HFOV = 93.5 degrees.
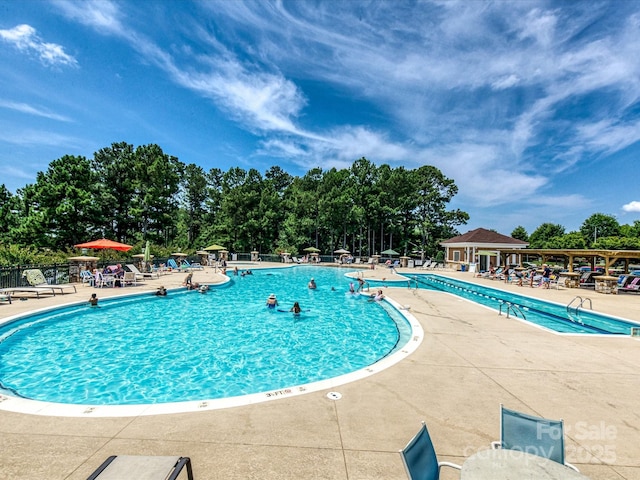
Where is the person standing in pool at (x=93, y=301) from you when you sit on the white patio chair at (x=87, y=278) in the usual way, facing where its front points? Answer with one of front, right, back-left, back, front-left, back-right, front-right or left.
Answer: front-right

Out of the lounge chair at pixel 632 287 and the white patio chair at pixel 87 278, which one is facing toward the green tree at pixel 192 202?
the lounge chair at pixel 632 287

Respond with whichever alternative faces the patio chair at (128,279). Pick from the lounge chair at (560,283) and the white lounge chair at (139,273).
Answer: the lounge chair at (560,283)

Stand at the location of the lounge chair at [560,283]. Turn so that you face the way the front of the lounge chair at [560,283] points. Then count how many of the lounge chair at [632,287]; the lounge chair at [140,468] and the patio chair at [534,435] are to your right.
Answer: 0

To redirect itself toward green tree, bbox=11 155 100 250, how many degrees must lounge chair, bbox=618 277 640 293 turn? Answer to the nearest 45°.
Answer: approximately 45° to its right

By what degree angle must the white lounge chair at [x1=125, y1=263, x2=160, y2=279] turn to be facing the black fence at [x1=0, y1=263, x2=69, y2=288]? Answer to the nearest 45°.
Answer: approximately 135° to its right

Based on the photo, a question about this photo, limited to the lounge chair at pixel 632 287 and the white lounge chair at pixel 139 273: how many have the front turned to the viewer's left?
1

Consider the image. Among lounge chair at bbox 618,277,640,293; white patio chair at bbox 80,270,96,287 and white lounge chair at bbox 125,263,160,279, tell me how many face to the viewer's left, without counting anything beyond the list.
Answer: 1

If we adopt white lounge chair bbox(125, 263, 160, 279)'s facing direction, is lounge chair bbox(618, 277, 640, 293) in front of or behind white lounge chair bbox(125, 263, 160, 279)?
in front

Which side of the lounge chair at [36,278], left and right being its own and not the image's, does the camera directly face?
right

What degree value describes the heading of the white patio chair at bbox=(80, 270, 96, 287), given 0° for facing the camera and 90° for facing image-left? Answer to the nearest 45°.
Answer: approximately 315°

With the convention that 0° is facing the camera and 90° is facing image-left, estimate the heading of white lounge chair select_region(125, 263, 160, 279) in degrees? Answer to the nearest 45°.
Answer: approximately 270°

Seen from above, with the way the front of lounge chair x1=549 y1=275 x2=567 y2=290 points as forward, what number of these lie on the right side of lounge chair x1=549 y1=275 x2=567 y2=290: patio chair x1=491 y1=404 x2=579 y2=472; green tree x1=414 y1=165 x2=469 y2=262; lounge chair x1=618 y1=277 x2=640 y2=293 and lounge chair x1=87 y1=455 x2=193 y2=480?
1

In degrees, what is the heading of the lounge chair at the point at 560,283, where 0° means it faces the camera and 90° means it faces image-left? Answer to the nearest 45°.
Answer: approximately 45°

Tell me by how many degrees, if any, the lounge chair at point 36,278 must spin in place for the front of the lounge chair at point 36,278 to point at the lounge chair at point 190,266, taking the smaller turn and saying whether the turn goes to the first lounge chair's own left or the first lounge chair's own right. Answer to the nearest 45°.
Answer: approximately 45° to the first lounge chair's own left

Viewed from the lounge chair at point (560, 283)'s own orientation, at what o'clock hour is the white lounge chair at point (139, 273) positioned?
The white lounge chair is roughly at 12 o'clock from the lounge chair.

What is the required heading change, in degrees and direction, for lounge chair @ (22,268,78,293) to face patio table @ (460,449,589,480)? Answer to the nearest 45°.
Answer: approximately 90° to its right
